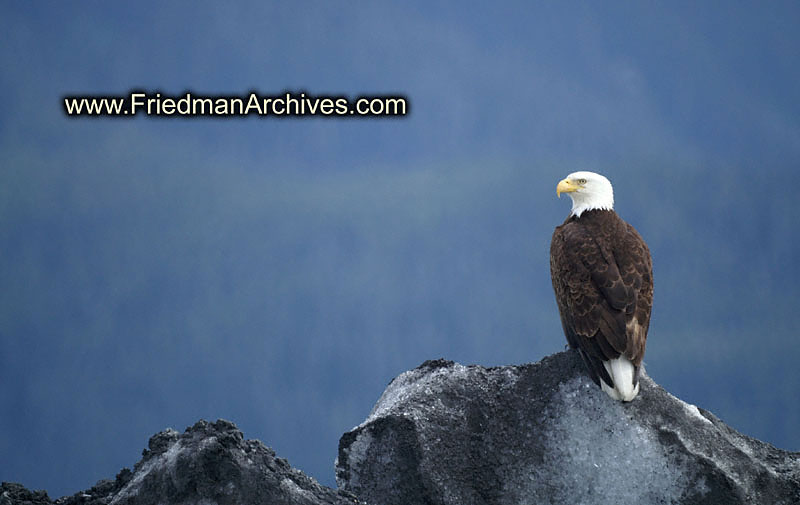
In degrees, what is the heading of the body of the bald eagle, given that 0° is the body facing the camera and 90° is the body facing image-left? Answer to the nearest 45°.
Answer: approximately 135°

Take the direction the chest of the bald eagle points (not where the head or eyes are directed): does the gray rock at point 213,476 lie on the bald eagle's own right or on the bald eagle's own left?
on the bald eagle's own left
